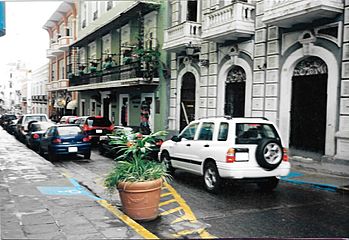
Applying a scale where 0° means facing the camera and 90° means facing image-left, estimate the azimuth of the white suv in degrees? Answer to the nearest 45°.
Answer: approximately 135°

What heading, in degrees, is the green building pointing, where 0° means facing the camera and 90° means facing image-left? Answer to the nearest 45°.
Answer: approximately 45°

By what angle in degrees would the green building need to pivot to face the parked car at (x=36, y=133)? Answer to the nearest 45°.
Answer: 0° — it already faces it

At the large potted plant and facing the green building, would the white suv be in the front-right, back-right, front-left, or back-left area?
front-right

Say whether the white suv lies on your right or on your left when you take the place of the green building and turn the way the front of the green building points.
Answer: on your left

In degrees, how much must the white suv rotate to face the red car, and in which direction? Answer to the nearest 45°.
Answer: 0° — it already faces it

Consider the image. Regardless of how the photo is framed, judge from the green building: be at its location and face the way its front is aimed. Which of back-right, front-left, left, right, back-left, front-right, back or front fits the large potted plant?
front-left

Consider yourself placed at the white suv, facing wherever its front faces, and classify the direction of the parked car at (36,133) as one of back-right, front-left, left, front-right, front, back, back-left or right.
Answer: front

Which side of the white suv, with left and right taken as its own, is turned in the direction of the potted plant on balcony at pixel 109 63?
front
